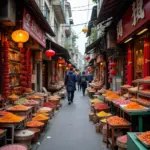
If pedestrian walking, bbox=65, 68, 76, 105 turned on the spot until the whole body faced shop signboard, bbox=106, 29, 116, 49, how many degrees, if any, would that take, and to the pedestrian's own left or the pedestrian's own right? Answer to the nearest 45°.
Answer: approximately 45° to the pedestrian's own right

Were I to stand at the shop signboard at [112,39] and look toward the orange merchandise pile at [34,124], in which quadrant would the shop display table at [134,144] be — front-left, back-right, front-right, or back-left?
front-left

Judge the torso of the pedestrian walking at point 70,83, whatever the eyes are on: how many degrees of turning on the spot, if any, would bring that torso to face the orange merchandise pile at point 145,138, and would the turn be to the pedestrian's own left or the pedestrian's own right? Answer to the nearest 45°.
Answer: approximately 180°

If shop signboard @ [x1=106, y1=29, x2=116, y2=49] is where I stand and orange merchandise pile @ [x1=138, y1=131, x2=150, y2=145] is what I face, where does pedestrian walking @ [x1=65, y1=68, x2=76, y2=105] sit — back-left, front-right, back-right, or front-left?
front-right

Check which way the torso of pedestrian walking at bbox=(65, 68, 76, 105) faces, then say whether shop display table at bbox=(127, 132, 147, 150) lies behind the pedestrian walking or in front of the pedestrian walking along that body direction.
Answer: behind

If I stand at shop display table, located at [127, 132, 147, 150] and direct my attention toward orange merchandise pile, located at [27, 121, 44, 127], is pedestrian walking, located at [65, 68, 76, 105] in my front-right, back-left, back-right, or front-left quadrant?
front-right

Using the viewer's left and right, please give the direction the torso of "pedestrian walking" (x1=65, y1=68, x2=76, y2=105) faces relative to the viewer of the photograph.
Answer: facing away from the viewer

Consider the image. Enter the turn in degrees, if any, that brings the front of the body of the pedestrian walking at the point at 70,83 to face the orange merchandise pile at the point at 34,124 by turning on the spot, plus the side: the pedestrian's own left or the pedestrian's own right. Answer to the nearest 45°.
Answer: approximately 180°
